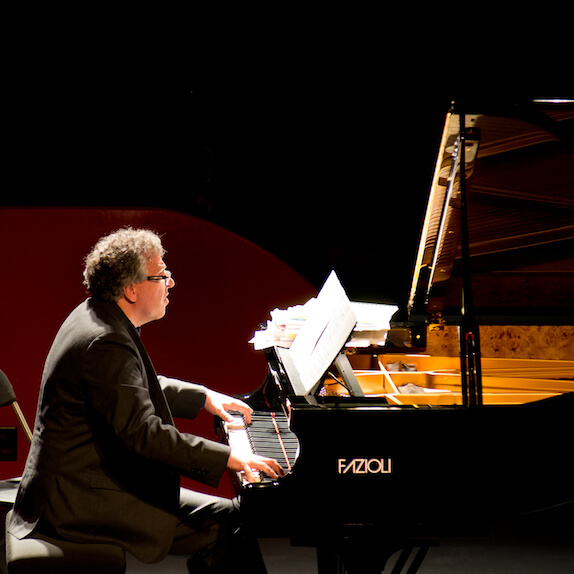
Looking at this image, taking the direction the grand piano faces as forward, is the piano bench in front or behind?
in front

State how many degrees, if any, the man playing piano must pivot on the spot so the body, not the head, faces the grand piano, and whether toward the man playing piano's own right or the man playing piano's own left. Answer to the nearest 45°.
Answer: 0° — they already face it

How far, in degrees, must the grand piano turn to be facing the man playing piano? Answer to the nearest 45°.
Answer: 0° — it already faces them

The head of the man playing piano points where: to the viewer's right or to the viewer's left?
to the viewer's right

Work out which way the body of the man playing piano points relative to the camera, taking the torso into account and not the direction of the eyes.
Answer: to the viewer's right

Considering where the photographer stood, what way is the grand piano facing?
facing to the left of the viewer

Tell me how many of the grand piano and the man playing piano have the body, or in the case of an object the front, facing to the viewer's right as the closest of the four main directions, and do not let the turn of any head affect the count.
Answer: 1

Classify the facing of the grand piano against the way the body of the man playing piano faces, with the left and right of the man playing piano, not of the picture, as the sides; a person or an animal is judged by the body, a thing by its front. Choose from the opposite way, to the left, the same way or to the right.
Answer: the opposite way
